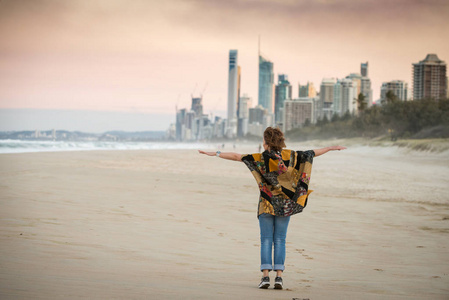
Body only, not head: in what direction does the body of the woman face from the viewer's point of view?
away from the camera
